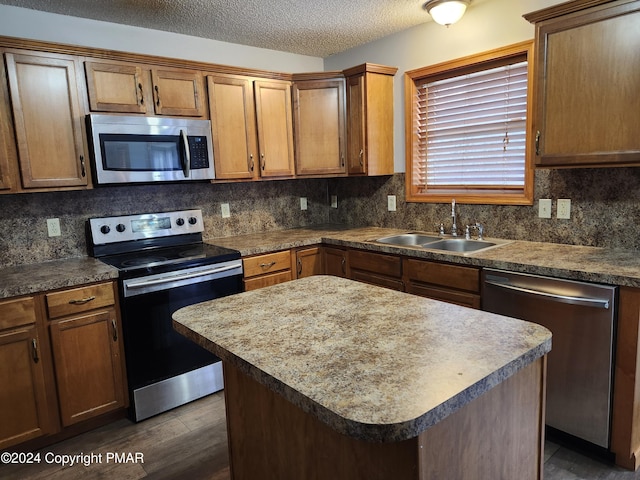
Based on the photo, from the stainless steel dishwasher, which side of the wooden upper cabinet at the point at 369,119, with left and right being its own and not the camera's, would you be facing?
left

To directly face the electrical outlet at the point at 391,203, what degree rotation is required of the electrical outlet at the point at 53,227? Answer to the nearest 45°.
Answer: approximately 90° to its left

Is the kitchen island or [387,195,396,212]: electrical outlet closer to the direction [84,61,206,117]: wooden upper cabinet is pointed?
the kitchen island

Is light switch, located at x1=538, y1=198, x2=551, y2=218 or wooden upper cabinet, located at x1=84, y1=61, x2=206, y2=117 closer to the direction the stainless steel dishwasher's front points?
the wooden upper cabinet

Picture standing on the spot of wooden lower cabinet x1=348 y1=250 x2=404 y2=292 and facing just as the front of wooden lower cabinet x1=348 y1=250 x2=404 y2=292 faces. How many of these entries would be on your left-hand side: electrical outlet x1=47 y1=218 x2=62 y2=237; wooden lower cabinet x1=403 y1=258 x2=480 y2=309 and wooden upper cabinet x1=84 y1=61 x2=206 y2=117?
1

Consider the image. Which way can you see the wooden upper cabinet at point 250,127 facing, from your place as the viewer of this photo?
facing the viewer and to the right of the viewer

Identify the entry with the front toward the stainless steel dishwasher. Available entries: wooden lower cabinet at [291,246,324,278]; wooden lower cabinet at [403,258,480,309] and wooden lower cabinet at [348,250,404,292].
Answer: wooden lower cabinet at [291,246,324,278]

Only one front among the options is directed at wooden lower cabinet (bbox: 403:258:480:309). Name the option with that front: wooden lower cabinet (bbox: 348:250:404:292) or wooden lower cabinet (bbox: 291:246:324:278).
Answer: wooden lower cabinet (bbox: 291:246:324:278)
